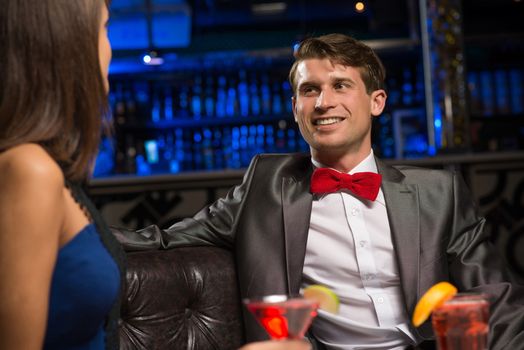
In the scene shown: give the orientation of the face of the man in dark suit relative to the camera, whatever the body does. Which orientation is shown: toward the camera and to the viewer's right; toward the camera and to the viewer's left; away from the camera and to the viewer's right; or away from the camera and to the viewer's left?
toward the camera and to the viewer's left

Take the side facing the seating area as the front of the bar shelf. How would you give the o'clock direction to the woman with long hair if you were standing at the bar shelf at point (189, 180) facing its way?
The woman with long hair is roughly at 12 o'clock from the bar shelf.

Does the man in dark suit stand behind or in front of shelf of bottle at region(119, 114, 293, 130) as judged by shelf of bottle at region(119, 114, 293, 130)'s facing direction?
in front

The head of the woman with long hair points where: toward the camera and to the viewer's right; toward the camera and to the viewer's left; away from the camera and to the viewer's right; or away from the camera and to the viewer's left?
away from the camera and to the viewer's right

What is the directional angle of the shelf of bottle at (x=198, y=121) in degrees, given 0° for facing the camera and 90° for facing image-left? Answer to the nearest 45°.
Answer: approximately 0°

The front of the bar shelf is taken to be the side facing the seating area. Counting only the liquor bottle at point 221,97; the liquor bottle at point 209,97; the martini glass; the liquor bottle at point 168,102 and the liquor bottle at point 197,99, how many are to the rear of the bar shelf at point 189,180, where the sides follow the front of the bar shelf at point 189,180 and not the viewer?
4

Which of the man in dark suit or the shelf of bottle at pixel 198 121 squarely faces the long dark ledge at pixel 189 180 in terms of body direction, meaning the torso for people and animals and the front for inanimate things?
the shelf of bottle at pixel 198 121

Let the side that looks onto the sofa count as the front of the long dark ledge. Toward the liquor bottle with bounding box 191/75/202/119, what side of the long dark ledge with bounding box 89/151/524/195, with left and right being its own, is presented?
back

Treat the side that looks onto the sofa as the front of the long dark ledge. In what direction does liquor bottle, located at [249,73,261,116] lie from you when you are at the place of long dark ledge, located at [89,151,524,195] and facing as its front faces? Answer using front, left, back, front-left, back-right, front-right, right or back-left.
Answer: back

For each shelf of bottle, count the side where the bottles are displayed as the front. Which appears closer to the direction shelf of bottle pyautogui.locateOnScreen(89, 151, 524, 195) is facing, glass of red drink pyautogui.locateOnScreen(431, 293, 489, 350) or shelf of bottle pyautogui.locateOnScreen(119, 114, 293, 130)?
the glass of red drink

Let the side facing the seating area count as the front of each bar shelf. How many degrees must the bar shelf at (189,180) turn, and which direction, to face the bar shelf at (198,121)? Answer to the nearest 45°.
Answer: approximately 180°

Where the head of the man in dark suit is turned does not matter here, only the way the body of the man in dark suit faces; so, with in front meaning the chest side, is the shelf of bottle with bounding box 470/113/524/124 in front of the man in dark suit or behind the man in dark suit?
behind
